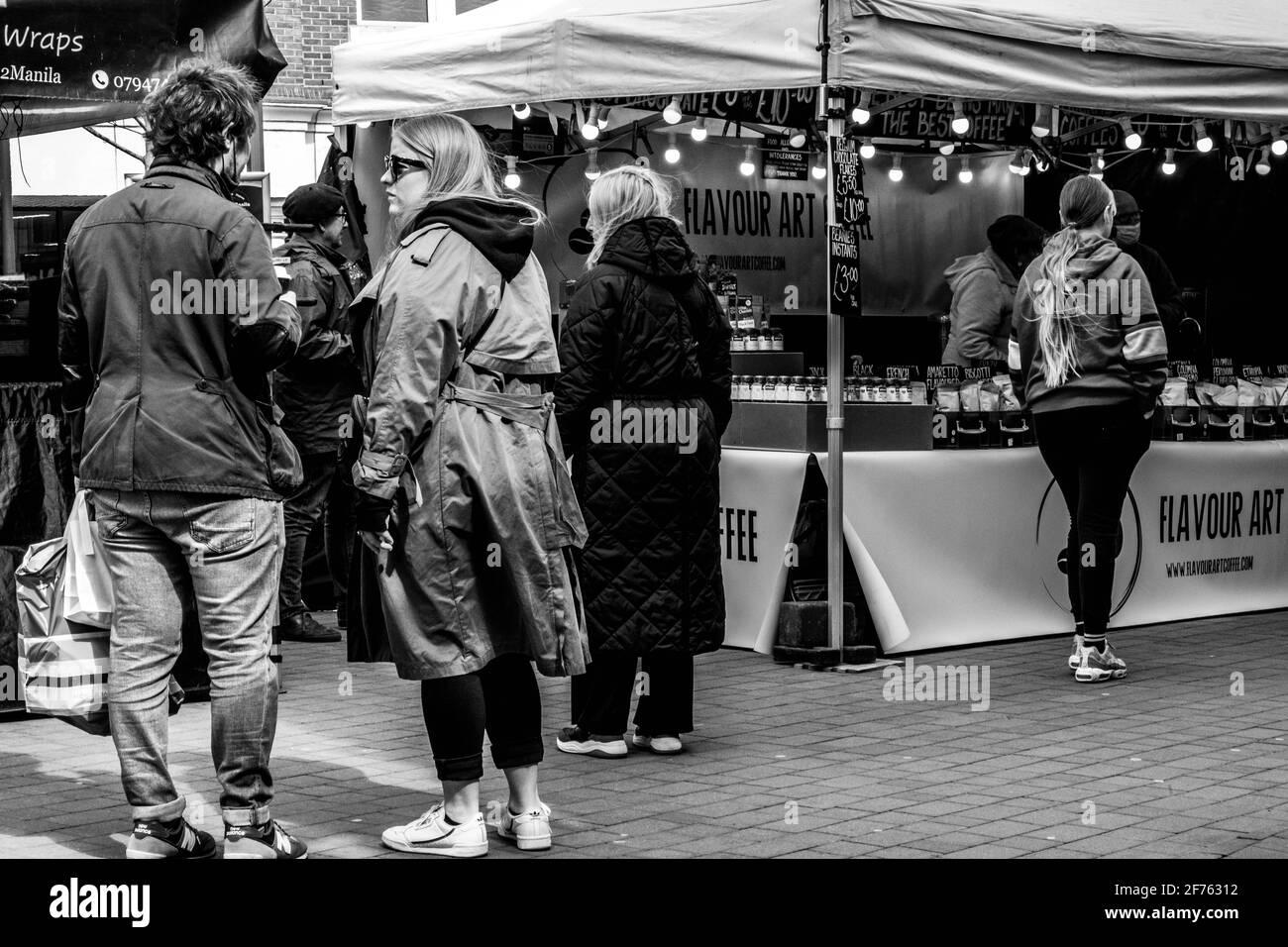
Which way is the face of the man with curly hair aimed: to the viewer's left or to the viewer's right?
to the viewer's right

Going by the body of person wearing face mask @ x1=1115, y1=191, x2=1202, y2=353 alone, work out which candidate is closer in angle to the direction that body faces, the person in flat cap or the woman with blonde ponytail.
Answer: the woman with blonde ponytail

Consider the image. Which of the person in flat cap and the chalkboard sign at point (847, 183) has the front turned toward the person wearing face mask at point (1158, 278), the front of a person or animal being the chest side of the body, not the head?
the person in flat cap

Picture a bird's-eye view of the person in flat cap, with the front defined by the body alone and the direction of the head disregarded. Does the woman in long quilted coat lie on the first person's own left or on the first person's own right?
on the first person's own right

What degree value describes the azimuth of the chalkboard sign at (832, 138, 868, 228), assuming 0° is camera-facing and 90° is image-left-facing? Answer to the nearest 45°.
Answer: approximately 0°

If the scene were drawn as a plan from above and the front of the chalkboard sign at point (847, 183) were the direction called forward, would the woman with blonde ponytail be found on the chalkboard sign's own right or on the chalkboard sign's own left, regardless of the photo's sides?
on the chalkboard sign's own left

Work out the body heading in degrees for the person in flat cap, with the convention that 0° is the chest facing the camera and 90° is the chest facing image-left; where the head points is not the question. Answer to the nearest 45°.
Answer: approximately 270°
